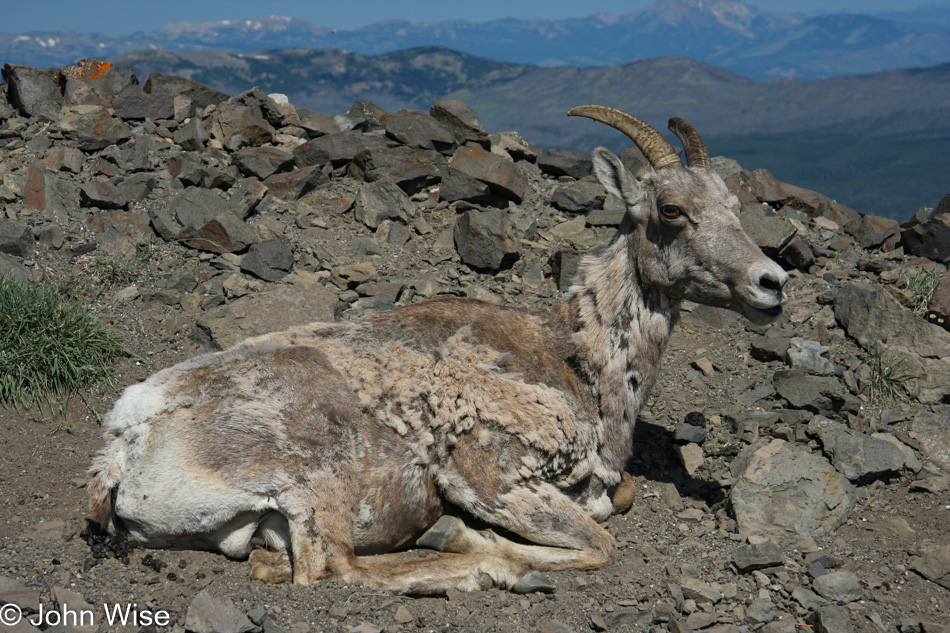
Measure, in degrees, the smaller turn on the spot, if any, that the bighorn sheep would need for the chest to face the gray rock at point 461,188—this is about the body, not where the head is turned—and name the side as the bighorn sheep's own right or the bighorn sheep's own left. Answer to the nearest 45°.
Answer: approximately 90° to the bighorn sheep's own left

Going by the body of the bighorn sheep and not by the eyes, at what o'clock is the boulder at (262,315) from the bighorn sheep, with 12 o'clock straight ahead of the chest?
The boulder is roughly at 8 o'clock from the bighorn sheep.

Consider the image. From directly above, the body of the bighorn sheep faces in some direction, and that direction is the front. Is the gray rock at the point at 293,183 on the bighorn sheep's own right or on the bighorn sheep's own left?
on the bighorn sheep's own left

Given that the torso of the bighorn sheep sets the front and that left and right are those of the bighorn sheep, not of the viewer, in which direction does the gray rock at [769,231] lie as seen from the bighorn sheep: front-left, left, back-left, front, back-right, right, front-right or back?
front-left

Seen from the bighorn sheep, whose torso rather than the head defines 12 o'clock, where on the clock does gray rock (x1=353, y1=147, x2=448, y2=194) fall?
The gray rock is roughly at 9 o'clock from the bighorn sheep.

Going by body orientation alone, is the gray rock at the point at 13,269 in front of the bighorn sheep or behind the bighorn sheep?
behind

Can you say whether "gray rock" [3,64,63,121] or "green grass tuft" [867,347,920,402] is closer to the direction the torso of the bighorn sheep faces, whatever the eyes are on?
the green grass tuft

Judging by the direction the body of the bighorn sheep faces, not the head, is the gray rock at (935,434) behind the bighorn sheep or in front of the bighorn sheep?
in front

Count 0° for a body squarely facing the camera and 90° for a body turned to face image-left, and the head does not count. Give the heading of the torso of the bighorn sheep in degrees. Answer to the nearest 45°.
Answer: approximately 270°

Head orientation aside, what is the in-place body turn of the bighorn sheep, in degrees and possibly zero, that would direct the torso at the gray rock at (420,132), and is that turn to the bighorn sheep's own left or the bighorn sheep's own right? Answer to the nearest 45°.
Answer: approximately 90° to the bighorn sheep's own left

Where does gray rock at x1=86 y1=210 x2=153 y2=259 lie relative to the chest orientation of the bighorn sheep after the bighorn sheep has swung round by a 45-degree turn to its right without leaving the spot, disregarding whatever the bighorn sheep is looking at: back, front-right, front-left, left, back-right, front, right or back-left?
back

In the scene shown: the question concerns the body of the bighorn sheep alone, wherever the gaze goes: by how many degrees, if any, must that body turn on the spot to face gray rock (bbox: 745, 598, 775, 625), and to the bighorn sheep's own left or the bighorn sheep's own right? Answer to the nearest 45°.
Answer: approximately 45° to the bighorn sheep's own right

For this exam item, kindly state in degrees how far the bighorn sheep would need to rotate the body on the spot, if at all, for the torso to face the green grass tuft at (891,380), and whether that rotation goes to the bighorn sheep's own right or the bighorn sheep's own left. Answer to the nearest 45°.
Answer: approximately 45° to the bighorn sheep's own left
